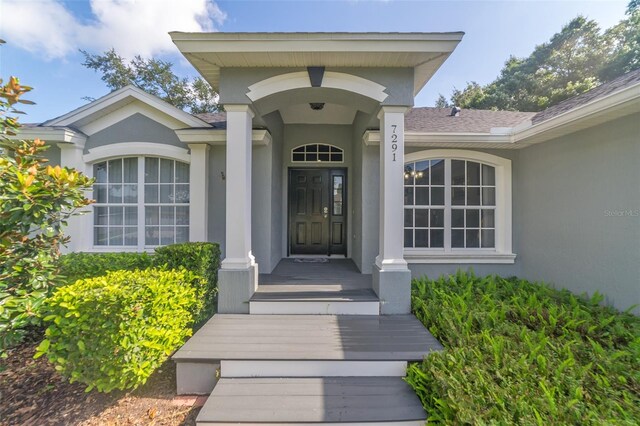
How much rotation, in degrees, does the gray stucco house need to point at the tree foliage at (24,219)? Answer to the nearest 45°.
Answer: approximately 45° to its right

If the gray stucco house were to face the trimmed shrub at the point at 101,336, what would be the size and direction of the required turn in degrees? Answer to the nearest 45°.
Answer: approximately 45° to its right

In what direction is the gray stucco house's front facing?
toward the camera

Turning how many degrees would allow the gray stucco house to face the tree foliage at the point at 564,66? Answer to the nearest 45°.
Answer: approximately 135° to its left

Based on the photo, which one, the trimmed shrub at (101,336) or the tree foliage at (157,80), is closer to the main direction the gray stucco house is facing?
the trimmed shrub

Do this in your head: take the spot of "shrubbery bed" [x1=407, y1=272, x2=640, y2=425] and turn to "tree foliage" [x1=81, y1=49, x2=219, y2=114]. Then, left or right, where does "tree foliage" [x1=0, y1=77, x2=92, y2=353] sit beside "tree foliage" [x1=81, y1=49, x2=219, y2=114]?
left

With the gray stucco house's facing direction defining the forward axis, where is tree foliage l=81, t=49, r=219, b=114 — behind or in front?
behind

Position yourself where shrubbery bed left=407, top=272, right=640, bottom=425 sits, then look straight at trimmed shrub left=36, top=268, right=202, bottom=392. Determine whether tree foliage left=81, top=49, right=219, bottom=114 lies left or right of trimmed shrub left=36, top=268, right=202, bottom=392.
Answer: right

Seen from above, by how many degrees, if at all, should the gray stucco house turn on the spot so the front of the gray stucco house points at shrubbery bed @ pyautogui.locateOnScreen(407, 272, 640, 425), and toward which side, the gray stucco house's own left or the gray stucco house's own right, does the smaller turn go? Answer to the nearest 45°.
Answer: approximately 45° to the gray stucco house's own left

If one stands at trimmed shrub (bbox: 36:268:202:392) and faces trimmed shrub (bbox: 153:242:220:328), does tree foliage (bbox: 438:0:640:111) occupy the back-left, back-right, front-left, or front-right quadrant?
front-right
